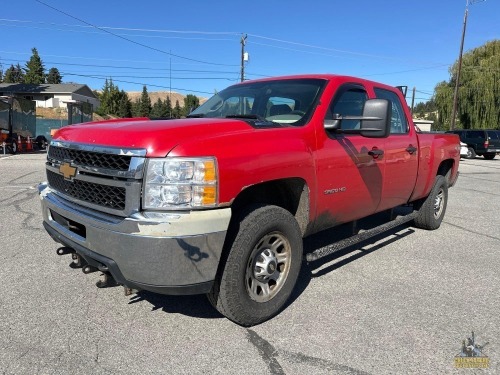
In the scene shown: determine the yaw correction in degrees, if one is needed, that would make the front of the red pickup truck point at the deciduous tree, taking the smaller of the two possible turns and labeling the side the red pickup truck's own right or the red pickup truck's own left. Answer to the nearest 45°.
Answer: approximately 180°

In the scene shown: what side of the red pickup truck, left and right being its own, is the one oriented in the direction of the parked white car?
back

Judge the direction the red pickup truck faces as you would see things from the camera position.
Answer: facing the viewer and to the left of the viewer
